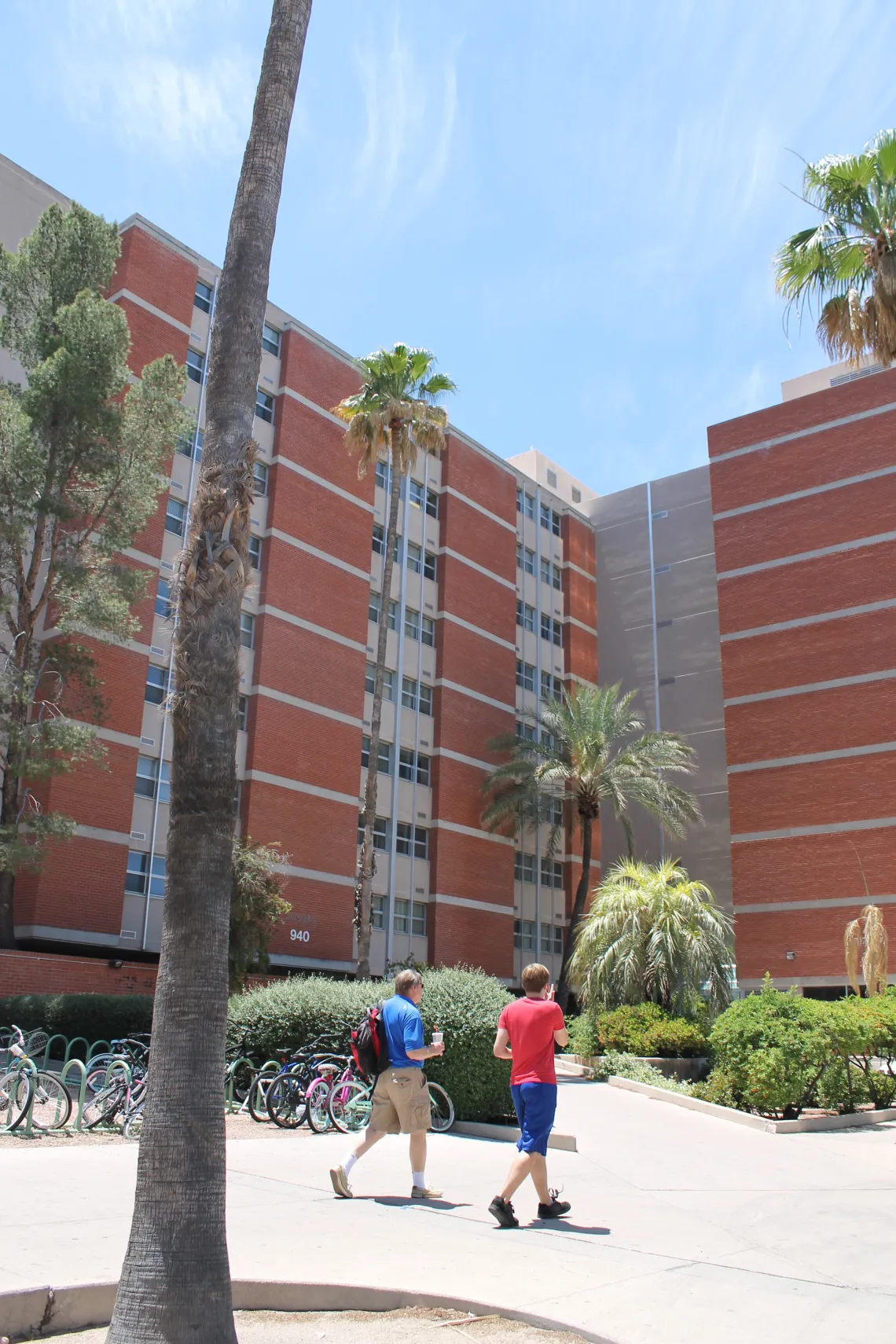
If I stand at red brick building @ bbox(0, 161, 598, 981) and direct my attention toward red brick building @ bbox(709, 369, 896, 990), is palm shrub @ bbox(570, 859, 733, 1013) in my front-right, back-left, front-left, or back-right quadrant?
front-right

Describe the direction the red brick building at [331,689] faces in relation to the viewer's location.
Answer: facing the viewer and to the right of the viewer

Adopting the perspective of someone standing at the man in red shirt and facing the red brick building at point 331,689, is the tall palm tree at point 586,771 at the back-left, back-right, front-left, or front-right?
front-right

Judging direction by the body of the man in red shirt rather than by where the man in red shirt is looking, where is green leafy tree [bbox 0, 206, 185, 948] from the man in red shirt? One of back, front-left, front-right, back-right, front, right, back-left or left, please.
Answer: left

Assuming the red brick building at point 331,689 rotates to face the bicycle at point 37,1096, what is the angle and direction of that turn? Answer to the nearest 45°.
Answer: approximately 45° to its right

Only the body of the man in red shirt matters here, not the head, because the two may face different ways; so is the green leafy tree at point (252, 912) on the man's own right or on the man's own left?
on the man's own left

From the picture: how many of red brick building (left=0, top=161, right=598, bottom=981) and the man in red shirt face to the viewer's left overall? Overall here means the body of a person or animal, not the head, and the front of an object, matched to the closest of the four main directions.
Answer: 0

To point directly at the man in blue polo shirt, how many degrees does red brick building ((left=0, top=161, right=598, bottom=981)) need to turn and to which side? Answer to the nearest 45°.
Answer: approximately 45° to its right

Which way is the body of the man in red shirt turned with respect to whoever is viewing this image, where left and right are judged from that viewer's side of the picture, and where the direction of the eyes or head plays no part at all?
facing away from the viewer and to the right of the viewer

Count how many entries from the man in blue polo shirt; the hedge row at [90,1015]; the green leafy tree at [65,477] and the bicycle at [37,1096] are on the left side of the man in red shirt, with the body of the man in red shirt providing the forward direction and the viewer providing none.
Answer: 4

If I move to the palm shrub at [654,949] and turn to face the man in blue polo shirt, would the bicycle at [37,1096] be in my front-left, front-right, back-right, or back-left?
front-right
